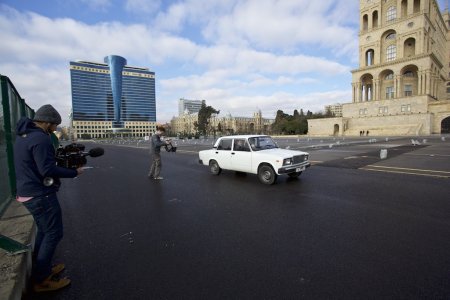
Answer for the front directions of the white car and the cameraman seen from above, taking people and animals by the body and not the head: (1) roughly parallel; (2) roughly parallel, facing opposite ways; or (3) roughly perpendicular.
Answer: roughly perpendicular

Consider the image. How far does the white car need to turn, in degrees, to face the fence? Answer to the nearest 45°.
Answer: approximately 90° to its right

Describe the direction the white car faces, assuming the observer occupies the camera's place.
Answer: facing the viewer and to the right of the viewer

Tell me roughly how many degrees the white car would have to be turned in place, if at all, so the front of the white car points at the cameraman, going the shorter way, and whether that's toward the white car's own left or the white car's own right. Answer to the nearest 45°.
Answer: approximately 45° to the white car's own right

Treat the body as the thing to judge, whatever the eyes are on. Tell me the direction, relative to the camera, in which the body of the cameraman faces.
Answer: to the viewer's right
